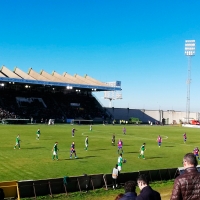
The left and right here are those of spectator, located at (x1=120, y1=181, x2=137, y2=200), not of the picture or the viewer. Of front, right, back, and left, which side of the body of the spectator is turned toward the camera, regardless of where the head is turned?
back

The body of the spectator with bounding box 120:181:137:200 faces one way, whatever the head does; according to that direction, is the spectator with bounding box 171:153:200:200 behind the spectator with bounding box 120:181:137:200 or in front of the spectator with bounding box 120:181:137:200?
behind

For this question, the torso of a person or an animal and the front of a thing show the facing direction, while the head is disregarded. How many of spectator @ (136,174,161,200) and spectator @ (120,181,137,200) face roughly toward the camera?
0

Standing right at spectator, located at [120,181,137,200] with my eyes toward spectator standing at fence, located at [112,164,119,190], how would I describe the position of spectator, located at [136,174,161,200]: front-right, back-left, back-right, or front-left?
back-right

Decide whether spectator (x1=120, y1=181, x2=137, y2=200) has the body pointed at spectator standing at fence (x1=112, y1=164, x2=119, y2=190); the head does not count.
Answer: yes

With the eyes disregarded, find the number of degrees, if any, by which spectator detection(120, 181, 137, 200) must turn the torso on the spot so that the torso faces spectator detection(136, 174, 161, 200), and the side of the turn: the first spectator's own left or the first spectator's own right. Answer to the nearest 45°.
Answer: approximately 135° to the first spectator's own right

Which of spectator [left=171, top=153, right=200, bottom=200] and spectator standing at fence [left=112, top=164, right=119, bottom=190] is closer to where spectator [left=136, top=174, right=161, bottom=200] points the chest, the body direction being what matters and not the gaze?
the spectator standing at fence

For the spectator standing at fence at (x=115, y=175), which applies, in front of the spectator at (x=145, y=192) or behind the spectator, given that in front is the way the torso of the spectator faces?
in front

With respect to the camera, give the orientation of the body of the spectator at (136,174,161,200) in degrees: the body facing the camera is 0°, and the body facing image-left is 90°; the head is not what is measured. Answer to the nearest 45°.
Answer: approximately 135°

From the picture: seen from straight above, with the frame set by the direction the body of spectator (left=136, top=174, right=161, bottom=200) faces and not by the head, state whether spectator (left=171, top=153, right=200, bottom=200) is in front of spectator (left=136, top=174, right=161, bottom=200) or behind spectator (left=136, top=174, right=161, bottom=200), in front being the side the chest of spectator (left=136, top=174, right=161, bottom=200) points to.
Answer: behind
